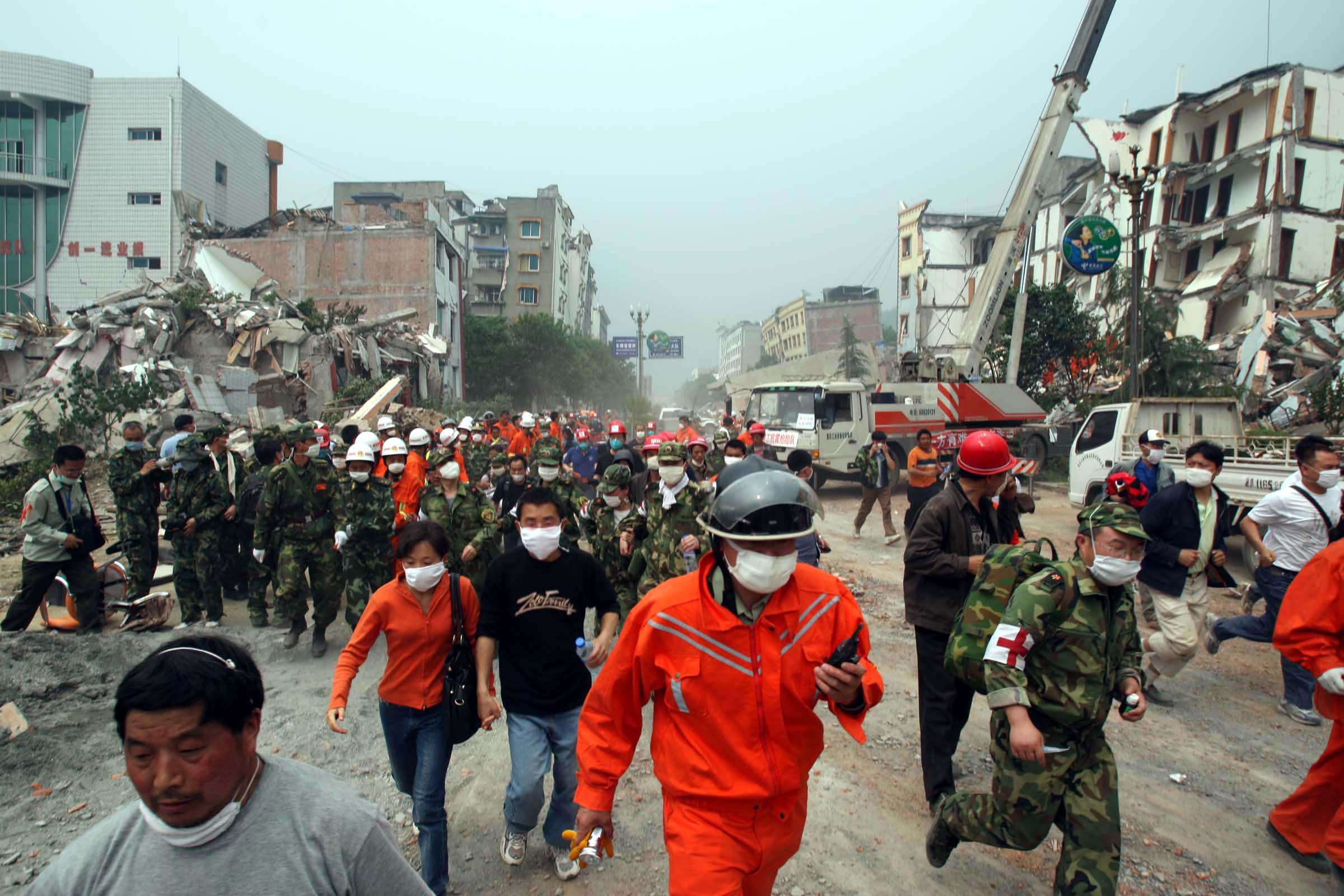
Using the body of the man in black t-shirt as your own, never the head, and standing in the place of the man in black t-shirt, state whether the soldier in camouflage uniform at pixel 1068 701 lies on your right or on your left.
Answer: on your left

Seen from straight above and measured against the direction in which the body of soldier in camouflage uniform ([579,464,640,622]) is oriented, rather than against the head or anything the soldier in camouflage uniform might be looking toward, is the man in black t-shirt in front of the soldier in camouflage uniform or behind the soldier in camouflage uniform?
in front

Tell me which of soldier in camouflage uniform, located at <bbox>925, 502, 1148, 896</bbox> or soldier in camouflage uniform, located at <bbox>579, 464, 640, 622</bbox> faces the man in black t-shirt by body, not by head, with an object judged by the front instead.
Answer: soldier in camouflage uniform, located at <bbox>579, 464, 640, 622</bbox>

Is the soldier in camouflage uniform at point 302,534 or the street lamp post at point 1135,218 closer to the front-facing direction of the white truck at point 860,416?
the soldier in camouflage uniform

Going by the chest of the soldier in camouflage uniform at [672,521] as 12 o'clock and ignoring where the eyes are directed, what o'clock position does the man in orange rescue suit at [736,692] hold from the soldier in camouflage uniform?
The man in orange rescue suit is roughly at 12 o'clock from the soldier in camouflage uniform.

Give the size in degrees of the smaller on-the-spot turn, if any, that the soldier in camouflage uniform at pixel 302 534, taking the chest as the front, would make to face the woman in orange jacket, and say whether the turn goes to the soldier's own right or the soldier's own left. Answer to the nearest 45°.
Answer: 0° — they already face them

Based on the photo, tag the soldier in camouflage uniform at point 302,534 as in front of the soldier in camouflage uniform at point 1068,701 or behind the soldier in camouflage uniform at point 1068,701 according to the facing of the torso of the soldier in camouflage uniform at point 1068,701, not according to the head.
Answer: behind

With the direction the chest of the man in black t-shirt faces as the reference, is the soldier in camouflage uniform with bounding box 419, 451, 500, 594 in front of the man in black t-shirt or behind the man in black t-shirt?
behind

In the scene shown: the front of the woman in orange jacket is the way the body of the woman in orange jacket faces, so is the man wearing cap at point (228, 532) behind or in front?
behind

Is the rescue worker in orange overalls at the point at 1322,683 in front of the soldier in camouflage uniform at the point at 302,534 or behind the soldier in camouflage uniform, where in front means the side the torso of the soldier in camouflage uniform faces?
in front

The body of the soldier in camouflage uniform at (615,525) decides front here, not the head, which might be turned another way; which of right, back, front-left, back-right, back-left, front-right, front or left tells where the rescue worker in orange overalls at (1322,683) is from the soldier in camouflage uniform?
front-left

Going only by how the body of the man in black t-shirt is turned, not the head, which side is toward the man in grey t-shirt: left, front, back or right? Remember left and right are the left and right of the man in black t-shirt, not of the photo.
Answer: front
